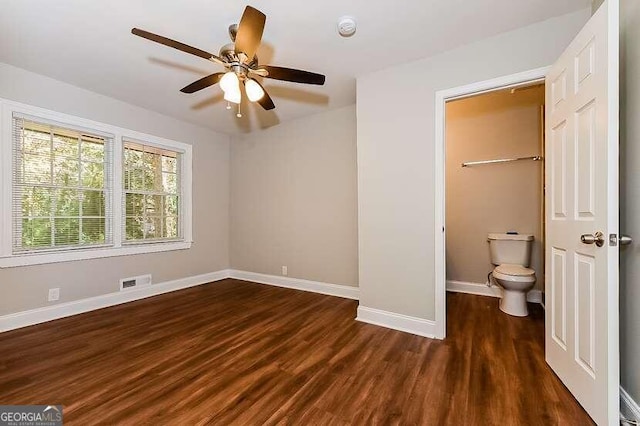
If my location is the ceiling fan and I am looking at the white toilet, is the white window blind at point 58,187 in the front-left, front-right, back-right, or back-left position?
back-left

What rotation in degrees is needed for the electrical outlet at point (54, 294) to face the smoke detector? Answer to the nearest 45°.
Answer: approximately 45° to its left

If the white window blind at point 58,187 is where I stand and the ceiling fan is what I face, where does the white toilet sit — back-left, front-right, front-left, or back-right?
front-left

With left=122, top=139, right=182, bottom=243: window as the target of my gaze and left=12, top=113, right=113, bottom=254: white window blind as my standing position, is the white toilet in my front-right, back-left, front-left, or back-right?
front-right

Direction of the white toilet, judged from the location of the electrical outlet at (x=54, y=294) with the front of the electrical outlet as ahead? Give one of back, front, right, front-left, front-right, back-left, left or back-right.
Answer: front-left

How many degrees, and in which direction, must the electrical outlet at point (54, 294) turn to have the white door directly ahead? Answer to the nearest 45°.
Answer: approximately 45° to its left

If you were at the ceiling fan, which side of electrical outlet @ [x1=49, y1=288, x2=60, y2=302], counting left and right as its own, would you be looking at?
front
